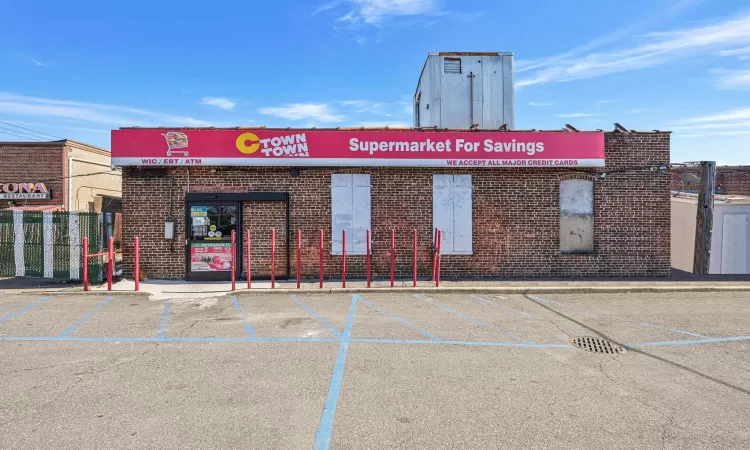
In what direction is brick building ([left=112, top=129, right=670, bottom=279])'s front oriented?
toward the camera

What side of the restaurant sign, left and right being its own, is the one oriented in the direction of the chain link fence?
front

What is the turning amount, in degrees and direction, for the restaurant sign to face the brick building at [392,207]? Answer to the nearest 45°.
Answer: approximately 45° to its left

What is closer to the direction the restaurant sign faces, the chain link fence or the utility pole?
the chain link fence

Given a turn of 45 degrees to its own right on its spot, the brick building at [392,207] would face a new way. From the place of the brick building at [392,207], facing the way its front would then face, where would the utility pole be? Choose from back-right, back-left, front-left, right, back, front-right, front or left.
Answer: back-left

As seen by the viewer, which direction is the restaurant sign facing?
toward the camera

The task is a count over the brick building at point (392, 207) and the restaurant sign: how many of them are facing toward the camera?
2

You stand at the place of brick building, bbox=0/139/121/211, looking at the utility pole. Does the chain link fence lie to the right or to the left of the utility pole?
right

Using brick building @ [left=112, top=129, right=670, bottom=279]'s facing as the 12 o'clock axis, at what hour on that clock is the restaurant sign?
The restaurant sign is roughly at 4 o'clock from the brick building.

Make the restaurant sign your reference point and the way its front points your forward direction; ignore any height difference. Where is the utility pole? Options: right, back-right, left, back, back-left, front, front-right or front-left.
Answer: front-left
